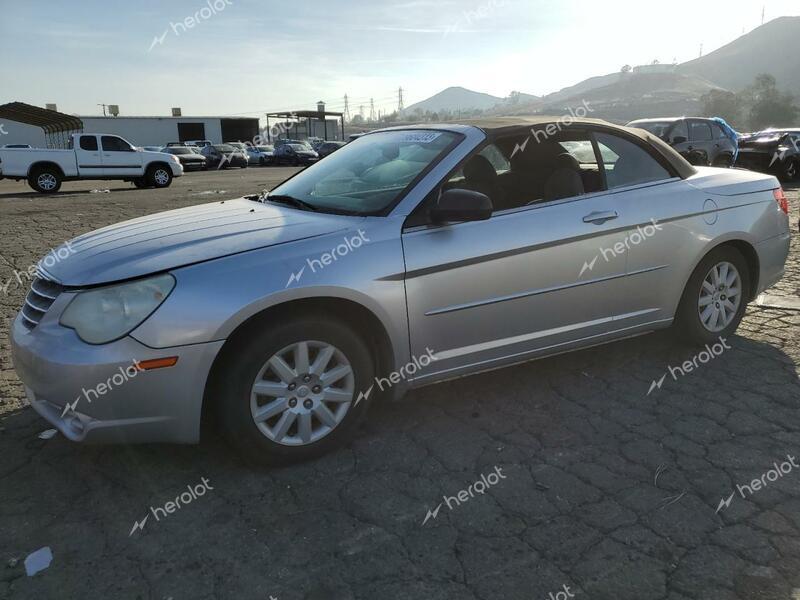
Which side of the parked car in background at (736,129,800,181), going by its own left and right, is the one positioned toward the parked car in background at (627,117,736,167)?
front

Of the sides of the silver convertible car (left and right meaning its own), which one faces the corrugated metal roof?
right

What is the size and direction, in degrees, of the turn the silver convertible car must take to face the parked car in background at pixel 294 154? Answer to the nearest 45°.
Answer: approximately 135° to its right

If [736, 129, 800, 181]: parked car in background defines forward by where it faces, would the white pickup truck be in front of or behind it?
in front

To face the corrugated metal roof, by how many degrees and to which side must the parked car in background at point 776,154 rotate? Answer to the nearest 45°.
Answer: approximately 45° to its right

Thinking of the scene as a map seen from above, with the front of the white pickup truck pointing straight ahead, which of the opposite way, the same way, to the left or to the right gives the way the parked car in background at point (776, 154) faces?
the opposite way

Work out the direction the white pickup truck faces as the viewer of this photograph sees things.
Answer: facing to the right of the viewer

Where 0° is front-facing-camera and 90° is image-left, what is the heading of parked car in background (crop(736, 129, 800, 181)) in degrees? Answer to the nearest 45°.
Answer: approximately 45°

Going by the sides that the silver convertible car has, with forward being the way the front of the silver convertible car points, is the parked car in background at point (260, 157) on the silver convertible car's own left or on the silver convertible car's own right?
on the silver convertible car's own right

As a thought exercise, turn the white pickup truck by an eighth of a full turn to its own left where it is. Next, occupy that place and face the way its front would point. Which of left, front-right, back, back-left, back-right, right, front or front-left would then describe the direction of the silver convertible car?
back-right

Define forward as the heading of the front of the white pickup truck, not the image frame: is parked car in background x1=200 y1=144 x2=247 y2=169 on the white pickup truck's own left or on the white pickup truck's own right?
on the white pickup truck's own left

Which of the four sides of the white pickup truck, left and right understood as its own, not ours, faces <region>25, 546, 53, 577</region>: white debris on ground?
right

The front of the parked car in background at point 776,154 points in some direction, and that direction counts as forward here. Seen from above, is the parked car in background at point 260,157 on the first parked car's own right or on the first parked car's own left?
on the first parked car's own right
